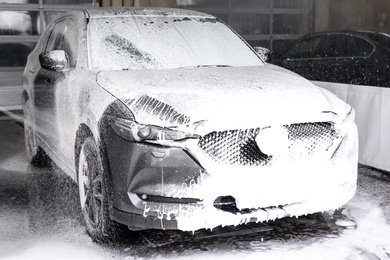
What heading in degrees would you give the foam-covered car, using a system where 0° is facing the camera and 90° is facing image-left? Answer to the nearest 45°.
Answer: approximately 315°
